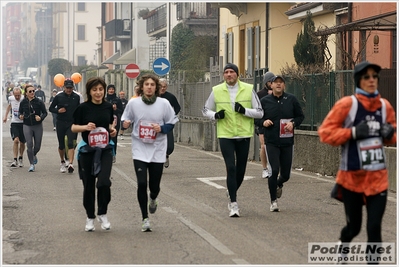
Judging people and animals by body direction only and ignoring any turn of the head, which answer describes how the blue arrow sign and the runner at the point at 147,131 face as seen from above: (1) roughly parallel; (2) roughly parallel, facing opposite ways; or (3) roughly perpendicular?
roughly parallel

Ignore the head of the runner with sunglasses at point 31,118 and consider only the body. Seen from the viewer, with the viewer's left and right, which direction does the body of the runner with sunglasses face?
facing the viewer

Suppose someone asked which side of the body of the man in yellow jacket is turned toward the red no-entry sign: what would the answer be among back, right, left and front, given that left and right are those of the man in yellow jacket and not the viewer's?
back

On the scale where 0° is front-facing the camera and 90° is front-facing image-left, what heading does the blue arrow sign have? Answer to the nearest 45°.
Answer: approximately 0°

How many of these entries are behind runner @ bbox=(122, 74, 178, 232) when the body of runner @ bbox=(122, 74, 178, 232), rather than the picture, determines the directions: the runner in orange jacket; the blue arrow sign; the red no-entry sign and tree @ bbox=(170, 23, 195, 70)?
3

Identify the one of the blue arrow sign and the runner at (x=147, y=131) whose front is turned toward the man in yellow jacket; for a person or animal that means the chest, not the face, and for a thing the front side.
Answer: the blue arrow sign

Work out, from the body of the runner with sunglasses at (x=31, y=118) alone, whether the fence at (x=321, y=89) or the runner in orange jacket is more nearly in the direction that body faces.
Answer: the runner in orange jacket

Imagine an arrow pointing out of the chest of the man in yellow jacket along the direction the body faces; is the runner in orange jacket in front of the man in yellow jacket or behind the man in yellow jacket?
in front

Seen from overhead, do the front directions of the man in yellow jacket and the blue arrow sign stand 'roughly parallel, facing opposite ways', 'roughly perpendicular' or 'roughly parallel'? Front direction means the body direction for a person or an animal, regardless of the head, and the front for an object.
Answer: roughly parallel

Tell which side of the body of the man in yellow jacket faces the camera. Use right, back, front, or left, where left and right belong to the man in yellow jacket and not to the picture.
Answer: front

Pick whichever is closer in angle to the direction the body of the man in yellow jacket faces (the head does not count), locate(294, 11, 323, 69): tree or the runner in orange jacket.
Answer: the runner in orange jacket

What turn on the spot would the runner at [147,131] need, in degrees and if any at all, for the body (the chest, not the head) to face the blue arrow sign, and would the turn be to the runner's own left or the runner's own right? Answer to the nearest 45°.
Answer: approximately 180°

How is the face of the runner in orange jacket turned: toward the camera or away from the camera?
toward the camera

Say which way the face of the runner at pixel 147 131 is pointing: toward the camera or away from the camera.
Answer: toward the camera

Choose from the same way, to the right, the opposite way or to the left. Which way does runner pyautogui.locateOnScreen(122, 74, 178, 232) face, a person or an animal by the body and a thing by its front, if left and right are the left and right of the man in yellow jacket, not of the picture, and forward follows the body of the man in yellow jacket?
the same way

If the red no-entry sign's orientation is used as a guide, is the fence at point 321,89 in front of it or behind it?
in front

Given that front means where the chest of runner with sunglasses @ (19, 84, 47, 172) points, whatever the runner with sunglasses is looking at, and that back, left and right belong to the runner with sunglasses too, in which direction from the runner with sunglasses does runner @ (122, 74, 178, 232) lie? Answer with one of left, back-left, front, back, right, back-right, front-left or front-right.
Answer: front

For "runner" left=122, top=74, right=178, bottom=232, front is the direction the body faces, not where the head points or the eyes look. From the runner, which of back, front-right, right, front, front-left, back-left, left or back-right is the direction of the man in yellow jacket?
back-left

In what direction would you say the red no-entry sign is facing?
toward the camera

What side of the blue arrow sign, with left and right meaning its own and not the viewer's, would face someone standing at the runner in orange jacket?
front
